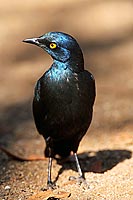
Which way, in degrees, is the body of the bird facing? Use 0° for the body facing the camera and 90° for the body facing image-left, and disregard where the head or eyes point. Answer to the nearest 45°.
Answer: approximately 0°
